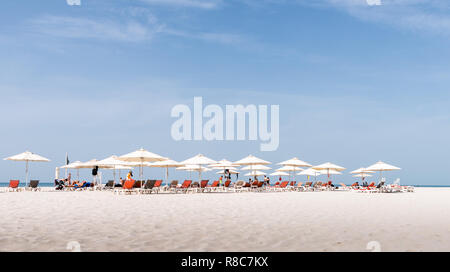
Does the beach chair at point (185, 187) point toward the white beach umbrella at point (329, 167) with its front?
no

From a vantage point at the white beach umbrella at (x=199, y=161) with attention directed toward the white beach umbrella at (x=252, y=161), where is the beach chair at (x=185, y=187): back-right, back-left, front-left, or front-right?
back-right

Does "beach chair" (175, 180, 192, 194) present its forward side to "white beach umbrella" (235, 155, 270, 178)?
no
